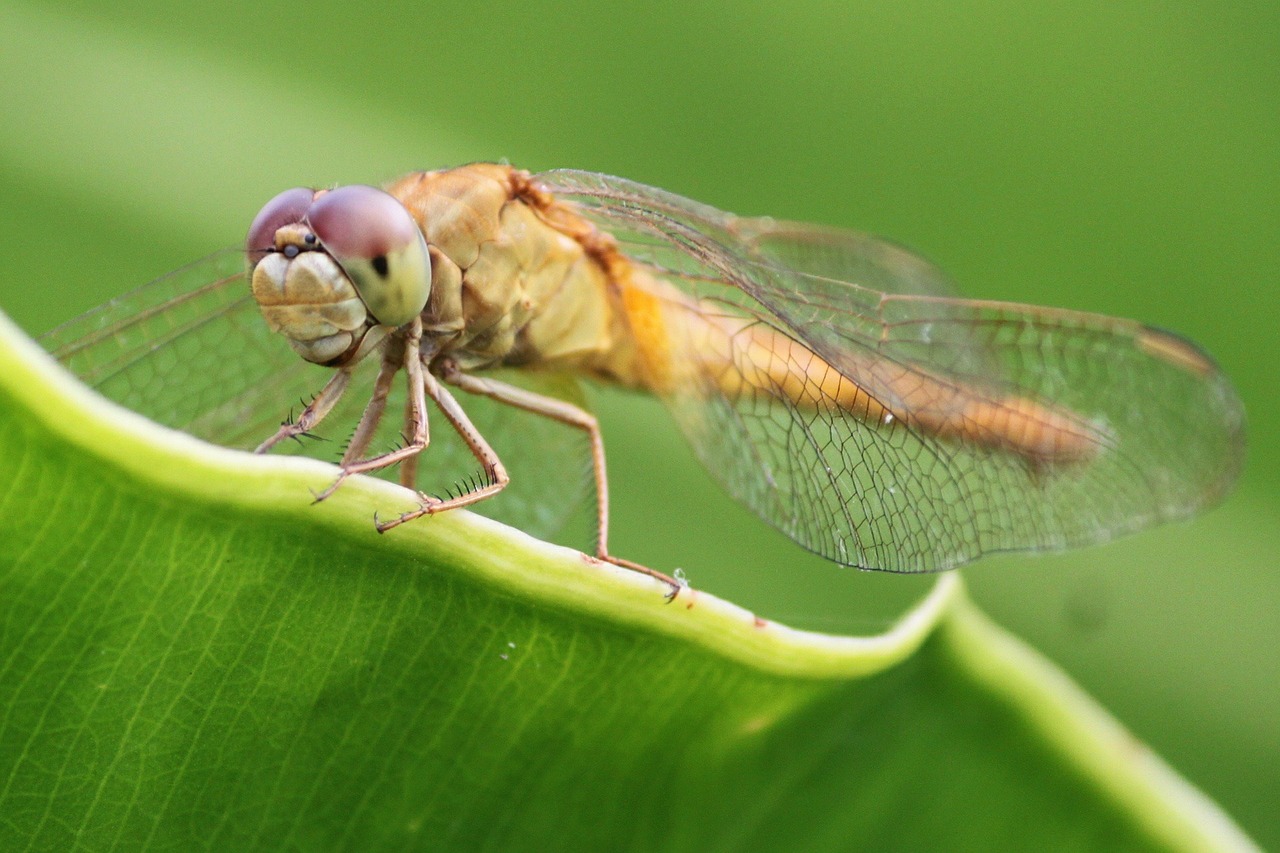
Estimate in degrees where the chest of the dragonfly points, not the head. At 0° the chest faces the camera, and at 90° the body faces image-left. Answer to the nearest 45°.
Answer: approximately 45°
